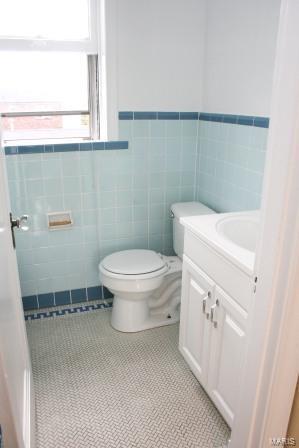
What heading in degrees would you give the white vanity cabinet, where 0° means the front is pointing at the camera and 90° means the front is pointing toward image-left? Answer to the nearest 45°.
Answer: approximately 45°

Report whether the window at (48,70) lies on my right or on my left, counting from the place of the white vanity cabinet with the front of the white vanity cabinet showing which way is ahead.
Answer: on my right

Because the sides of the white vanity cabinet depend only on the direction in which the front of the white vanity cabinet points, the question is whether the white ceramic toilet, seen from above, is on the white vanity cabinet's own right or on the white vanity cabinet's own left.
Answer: on the white vanity cabinet's own right
